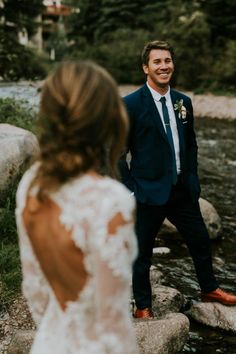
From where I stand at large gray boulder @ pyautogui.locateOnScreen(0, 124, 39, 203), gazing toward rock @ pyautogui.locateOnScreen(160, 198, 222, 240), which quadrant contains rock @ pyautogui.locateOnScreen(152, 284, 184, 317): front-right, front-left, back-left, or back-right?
front-right

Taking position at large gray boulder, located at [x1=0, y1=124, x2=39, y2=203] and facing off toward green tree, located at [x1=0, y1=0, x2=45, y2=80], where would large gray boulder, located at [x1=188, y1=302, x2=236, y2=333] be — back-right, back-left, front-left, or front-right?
back-right

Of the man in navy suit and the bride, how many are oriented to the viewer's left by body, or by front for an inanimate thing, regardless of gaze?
0

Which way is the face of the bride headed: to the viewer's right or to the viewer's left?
to the viewer's right

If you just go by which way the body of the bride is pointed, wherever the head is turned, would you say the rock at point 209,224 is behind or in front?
in front

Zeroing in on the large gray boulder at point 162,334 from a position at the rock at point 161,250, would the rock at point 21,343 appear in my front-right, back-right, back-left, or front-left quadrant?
front-right

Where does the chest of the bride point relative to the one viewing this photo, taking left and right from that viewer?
facing away from the viewer and to the right of the viewer

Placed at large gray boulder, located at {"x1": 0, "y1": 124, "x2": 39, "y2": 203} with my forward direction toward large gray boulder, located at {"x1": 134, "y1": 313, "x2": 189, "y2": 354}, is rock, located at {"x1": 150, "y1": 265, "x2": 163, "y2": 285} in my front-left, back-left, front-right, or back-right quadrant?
front-left

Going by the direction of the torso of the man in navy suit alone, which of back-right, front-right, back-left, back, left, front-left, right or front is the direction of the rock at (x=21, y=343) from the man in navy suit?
right

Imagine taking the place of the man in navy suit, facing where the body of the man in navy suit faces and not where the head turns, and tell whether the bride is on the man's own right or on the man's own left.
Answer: on the man's own right

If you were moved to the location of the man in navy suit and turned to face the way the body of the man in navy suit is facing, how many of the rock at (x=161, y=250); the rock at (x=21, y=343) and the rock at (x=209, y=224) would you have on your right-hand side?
1

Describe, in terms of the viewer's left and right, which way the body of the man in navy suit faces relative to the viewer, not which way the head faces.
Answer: facing the viewer and to the right of the viewer
